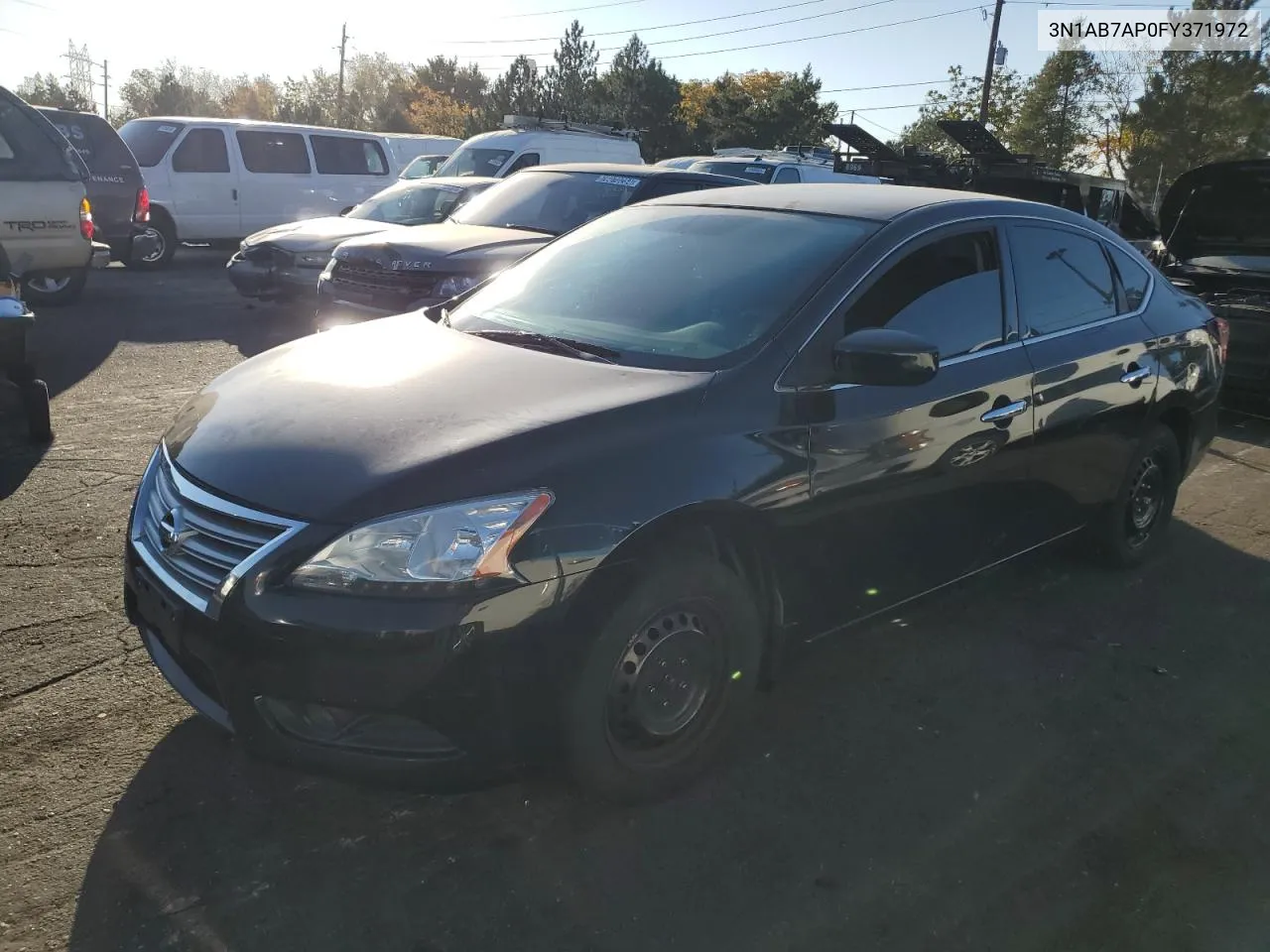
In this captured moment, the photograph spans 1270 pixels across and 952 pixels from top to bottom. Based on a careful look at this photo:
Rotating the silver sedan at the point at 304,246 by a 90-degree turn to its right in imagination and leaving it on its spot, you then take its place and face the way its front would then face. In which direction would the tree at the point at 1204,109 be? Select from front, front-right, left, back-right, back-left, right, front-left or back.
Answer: right

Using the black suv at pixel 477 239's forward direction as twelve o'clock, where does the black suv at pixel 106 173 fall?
The black suv at pixel 106 173 is roughly at 3 o'clock from the black suv at pixel 477 239.

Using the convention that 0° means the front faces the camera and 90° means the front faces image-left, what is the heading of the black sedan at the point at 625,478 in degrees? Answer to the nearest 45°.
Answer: approximately 45°

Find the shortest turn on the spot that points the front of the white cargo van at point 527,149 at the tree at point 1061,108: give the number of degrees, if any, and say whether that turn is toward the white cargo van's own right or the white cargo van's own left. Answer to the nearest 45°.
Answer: approximately 180°

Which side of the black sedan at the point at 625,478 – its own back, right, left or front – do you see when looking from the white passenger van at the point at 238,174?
right

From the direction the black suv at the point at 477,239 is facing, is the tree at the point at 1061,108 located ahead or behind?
behind

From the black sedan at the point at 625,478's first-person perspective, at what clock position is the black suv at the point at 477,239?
the black suv at the point at 477,239 is roughly at 4 o'clock from the black sedan at the point at 625,478.
